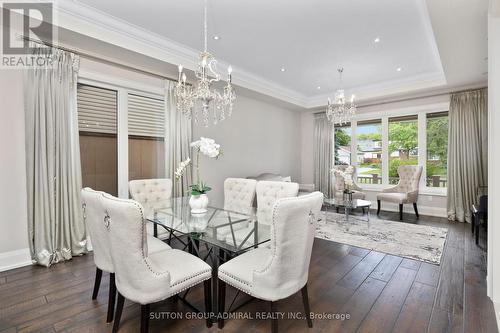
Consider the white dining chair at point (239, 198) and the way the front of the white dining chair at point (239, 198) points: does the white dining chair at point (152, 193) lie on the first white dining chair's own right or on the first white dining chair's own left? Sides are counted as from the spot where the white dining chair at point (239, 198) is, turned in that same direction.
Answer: on the first white dining chair's own right

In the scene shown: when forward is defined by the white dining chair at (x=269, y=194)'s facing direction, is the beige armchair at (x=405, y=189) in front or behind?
behind

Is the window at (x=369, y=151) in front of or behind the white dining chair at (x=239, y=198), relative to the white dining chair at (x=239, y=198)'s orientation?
behind

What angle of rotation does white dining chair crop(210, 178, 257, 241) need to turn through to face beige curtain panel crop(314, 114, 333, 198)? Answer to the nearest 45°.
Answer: approximately 180°

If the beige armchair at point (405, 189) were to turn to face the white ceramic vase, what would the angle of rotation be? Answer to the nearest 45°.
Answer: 0° — it already faces it

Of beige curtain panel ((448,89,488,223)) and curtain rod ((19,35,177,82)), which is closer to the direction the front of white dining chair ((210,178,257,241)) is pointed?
the curtain rod

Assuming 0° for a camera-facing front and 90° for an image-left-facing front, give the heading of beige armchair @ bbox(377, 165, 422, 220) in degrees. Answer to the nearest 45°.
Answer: approximately 45°

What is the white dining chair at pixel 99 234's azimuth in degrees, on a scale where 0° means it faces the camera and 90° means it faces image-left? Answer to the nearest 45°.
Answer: approximately 225°

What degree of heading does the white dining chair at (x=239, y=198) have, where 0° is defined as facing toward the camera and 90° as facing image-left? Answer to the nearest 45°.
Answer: approximately 45°
